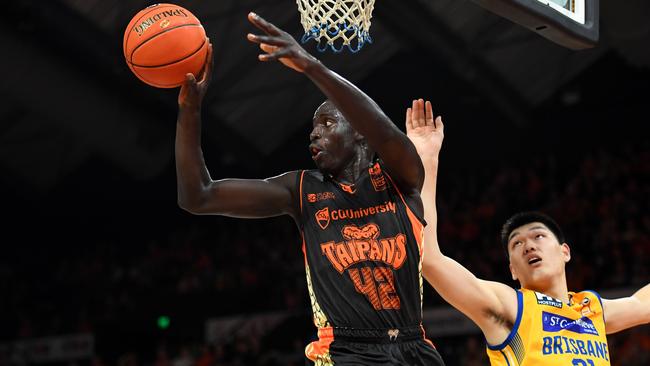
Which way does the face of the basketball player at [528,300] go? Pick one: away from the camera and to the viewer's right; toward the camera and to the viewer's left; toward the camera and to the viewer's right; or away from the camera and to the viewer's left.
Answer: toward the camera and to the viewer's left

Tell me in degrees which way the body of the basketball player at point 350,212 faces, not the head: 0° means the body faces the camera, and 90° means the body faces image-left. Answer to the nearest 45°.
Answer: approximately 0°

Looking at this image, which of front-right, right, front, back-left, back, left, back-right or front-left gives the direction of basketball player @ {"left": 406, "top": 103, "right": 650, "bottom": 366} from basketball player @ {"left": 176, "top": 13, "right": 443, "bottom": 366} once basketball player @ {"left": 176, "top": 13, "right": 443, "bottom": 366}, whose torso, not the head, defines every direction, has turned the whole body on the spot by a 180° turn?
front-right
